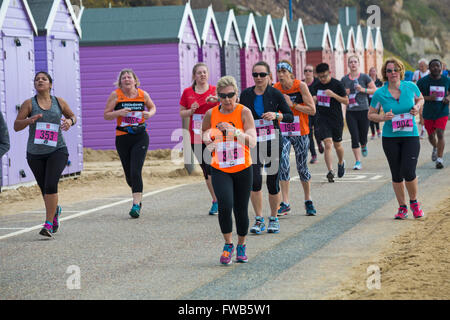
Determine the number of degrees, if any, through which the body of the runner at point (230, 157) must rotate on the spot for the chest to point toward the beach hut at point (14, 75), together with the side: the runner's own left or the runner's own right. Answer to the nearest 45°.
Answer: approximately 135° to the runner's own right

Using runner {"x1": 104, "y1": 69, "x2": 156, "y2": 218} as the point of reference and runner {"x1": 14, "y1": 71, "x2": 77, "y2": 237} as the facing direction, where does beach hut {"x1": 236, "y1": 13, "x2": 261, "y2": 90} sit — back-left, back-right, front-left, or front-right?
back-right

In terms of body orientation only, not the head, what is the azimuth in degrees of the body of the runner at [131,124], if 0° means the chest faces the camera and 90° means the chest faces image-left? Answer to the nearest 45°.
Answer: approximately 0°

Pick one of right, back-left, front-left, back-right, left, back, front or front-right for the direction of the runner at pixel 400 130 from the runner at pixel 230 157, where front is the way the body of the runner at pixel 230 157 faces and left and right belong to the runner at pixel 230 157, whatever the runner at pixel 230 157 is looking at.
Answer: back-left
